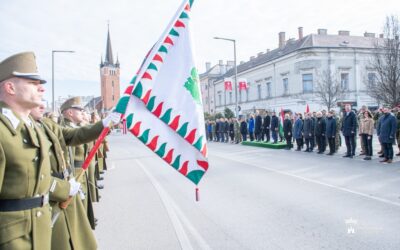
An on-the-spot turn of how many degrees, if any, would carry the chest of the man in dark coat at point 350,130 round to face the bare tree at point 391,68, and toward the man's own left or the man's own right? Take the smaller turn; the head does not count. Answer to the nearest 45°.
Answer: approximately 135° to the man's own right

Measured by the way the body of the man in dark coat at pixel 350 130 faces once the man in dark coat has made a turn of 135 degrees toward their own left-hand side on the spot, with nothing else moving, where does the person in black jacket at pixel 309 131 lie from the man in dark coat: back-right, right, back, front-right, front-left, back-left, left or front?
back-left

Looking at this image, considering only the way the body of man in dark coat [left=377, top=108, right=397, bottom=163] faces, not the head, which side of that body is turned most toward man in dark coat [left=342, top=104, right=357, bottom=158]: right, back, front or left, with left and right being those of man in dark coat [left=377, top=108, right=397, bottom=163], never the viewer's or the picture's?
right

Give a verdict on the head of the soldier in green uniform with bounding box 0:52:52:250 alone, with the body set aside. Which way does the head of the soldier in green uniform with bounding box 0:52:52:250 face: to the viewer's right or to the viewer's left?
to the viewer's right

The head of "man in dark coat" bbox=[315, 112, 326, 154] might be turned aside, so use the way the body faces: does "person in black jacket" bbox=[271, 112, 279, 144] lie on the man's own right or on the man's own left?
on the man's own right

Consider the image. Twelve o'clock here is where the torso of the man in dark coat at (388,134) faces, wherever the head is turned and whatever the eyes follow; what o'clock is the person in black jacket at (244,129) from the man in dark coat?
The person in black jacket is roughly at 3 o'clock from the man in dark coat.

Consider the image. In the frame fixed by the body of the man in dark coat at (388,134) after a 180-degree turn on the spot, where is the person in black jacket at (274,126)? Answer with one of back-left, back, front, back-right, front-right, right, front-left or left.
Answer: left

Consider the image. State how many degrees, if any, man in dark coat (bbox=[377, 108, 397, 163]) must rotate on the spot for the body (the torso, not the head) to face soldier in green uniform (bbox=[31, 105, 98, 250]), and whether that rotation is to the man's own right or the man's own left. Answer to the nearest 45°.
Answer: approximately 45° to the man's own left

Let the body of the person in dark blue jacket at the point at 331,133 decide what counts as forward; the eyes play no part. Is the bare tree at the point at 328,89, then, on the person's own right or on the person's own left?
on the person's own right

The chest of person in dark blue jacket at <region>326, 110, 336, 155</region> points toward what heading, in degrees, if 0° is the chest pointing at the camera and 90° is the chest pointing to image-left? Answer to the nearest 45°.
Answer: approximately 45°

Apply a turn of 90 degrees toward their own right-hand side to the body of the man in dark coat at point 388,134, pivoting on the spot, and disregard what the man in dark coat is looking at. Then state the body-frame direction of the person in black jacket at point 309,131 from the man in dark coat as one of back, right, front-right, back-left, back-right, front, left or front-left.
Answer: front

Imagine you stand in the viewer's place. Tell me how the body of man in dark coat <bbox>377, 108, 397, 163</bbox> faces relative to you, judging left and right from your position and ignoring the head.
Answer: facing the viewer and to the left of the viewer

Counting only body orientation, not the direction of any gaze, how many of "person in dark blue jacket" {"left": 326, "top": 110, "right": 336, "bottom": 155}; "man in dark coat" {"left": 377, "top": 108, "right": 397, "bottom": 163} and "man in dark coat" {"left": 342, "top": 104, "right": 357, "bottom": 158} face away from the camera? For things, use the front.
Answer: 0
